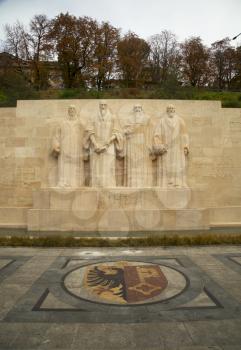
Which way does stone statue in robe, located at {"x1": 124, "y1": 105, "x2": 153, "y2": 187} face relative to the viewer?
toward the camera

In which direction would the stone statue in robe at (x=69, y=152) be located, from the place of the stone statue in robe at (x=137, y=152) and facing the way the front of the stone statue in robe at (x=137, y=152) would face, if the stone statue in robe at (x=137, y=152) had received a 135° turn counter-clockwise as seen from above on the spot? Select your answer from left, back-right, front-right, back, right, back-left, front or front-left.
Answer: back-left

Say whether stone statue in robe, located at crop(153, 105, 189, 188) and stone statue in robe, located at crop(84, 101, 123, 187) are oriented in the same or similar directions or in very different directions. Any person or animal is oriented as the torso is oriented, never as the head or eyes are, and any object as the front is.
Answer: same or similar directions

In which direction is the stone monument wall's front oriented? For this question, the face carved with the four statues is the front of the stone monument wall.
toward the camera

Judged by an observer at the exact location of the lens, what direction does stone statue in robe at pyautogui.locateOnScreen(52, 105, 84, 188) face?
facing the viewer

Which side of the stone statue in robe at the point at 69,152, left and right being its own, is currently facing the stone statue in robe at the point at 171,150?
left

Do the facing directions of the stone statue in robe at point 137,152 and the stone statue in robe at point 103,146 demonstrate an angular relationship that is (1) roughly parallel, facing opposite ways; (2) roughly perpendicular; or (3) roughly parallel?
roughly parallel

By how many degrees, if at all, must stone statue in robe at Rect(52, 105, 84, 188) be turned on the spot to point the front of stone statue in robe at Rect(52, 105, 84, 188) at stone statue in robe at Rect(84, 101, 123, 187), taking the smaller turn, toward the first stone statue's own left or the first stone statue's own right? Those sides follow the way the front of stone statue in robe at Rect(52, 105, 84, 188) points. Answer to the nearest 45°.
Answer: approximately 90° to the first stone statue's own left

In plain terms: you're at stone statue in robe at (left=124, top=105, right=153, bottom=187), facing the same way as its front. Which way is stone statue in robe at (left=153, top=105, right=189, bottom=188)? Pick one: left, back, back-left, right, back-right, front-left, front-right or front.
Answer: left

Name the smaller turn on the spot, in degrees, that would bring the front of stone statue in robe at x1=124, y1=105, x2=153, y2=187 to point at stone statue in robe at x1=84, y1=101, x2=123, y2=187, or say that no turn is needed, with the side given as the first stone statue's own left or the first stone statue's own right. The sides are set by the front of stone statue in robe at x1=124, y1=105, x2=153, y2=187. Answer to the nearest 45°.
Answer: approximately 90° to the first stone statue's own right

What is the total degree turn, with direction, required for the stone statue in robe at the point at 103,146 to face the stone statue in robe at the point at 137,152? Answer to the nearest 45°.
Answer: approximately 90° to its left

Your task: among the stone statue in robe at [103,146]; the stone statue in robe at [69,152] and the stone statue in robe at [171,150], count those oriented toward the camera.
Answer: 3

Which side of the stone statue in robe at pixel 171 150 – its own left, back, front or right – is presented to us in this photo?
front

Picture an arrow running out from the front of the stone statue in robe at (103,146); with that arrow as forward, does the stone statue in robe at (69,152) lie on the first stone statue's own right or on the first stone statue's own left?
on the first stone statue's own right
